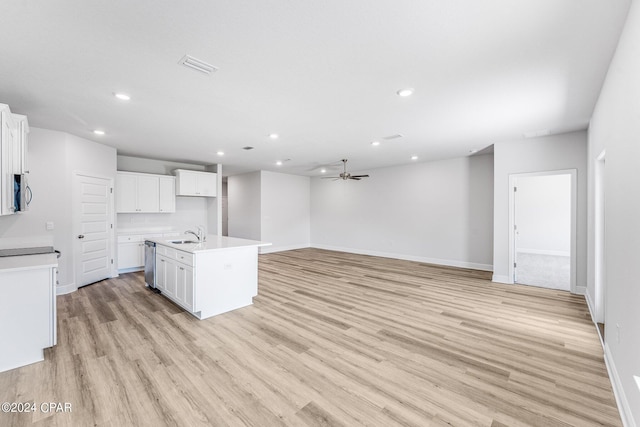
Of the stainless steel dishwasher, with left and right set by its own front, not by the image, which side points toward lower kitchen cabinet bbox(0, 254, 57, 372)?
front

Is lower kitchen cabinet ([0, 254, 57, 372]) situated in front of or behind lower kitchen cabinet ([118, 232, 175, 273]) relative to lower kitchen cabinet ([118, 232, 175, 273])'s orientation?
in front

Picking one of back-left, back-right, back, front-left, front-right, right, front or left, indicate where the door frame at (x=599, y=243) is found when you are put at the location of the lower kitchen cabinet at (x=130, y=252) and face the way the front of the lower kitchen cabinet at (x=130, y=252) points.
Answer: front-left

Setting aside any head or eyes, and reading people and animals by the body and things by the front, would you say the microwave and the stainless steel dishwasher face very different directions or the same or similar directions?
very different directions

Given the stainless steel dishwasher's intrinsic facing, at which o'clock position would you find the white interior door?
The white interior door is roughly at 3 o'clock from the stainless steel dishwasher.

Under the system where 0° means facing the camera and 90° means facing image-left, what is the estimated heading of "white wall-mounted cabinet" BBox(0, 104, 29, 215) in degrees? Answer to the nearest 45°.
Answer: approximately 270°

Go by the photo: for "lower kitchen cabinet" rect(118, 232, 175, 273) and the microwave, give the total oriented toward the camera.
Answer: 1

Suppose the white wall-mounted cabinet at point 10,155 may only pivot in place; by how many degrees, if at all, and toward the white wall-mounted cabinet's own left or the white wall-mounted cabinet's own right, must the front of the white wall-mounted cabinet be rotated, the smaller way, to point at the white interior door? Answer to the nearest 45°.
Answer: approximately 45° to the white wall-mounted cabinet's own left

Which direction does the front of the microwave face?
to the viewer's right
